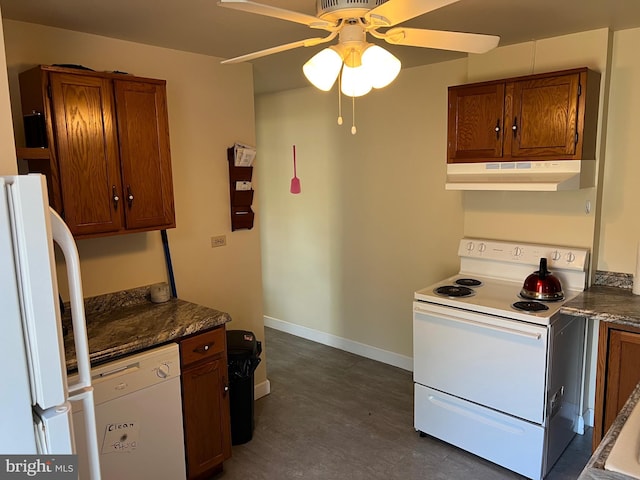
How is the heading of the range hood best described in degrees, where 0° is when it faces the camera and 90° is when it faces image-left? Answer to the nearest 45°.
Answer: approximately 45°

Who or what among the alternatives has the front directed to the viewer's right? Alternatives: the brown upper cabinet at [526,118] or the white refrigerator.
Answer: the white refrigerator

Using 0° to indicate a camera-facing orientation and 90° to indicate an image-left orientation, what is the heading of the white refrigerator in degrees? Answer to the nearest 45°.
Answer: approximately 270°

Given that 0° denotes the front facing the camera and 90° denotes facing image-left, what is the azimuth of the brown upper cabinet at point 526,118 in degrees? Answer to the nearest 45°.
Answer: approximately 45°

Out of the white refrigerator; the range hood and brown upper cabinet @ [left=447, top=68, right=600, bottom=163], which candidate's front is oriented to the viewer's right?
the white refrigerator

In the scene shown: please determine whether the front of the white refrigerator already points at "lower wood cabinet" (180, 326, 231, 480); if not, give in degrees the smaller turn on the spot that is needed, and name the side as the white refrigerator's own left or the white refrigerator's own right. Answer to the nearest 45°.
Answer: approximately 45° to the white refrigerator's own left

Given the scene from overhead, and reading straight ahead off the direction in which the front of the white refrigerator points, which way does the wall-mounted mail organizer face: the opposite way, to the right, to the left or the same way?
to the right

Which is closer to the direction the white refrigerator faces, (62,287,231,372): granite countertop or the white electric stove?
the white electric stove
